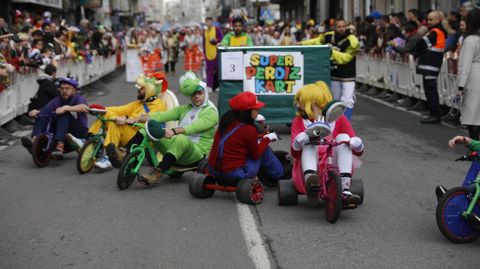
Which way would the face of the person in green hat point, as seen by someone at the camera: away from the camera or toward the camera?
toward the camera

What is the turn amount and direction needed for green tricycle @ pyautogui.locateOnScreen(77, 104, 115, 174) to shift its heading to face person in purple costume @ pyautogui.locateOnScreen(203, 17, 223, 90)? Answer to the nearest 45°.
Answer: approximately 135° to its right

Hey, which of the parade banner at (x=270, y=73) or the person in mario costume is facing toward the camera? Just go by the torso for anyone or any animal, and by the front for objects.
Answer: the parade banner

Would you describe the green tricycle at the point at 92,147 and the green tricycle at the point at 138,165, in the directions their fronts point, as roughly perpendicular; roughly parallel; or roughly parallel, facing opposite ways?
roughly parallel

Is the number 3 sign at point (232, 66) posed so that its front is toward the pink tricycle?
yes

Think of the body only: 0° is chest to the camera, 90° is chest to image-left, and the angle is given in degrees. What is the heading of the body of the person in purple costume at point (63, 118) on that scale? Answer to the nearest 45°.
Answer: approximately 45°

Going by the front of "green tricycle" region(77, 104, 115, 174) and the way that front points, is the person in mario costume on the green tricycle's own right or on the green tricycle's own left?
on the green tricycle's own left

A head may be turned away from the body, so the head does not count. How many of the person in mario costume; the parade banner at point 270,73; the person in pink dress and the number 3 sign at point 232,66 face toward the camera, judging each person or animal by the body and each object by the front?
3

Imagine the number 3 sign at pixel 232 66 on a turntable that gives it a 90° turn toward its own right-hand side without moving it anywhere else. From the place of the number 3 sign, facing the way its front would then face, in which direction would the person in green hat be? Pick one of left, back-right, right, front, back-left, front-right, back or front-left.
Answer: left

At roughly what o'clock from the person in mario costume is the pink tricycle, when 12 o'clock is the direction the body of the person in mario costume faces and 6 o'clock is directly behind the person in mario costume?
The pink tricycle is roughly at 3 o'clock from the person in mario costume.

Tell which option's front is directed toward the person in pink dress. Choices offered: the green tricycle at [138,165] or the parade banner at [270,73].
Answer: the parade banner

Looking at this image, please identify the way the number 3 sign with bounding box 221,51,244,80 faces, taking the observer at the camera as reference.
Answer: facing the viewer

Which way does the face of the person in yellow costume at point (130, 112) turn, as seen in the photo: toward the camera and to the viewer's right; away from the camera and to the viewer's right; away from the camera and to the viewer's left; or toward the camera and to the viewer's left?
toward the camera and to the viewer's left

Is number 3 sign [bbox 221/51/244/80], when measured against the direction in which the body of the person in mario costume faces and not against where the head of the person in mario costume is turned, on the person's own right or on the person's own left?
on the person's own left

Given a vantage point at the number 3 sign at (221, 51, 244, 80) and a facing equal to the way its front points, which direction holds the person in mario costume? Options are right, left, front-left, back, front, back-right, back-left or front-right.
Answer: front

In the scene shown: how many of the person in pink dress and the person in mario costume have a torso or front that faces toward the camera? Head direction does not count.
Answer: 1

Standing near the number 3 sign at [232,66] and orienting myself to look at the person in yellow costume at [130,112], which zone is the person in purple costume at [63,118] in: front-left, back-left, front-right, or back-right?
front-right

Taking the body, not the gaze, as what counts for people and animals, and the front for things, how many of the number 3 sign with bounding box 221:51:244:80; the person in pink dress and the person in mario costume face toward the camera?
2

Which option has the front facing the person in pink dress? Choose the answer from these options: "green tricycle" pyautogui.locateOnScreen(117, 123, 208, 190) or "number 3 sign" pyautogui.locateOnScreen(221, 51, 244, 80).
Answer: the number 3 sign
